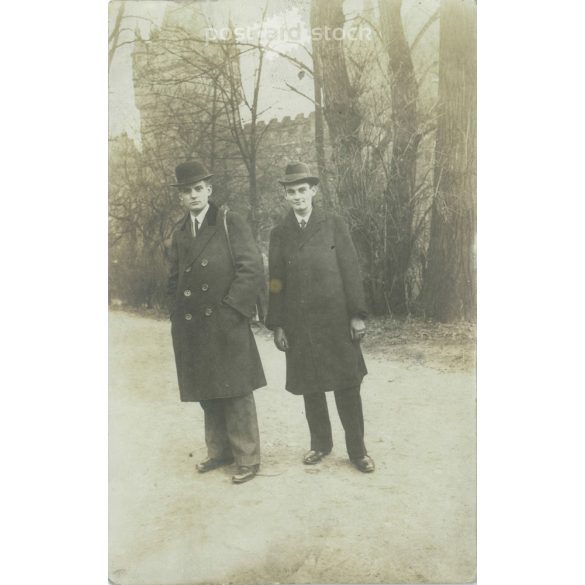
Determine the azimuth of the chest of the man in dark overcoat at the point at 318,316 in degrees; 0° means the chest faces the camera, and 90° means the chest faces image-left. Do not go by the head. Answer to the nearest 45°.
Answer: approximately 0°

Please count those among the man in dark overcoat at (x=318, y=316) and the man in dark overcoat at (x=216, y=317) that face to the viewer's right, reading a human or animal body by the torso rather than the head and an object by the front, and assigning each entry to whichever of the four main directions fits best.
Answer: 0

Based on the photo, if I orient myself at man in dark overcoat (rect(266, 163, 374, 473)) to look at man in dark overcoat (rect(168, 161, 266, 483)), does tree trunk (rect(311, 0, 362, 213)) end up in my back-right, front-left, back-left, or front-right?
back-right
